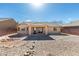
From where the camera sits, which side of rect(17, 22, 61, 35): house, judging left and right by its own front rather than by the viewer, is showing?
front

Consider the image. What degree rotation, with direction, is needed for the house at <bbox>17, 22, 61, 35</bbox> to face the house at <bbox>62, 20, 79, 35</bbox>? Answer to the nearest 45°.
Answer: approximately 45° to its left
